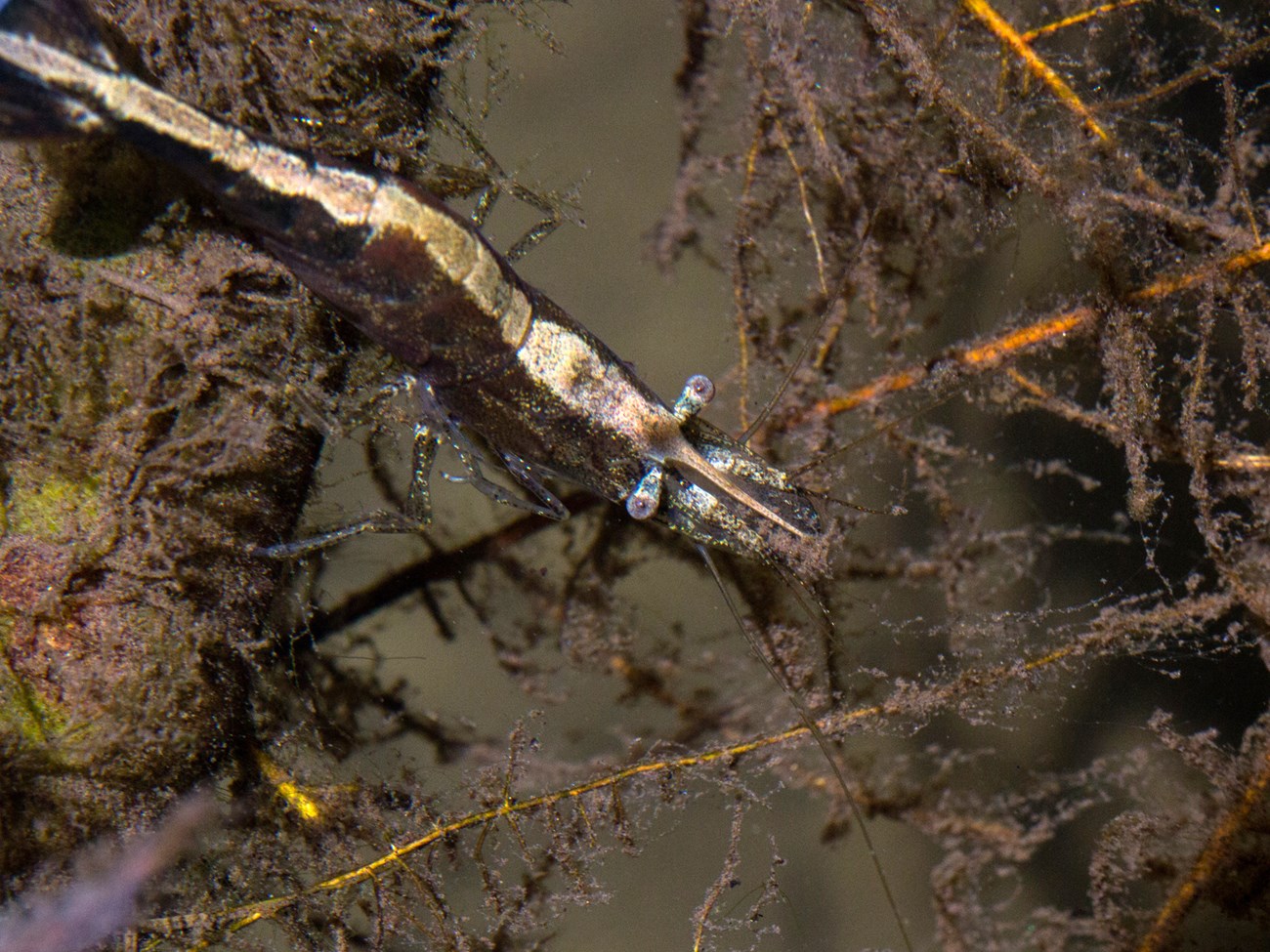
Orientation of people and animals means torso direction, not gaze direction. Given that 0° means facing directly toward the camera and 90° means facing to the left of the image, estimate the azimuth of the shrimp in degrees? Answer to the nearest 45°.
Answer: approximately 315°
